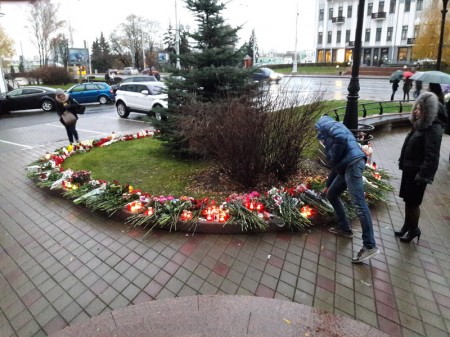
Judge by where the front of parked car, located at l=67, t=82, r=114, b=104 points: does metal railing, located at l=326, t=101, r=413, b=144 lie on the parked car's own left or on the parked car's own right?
on the parked car's own left

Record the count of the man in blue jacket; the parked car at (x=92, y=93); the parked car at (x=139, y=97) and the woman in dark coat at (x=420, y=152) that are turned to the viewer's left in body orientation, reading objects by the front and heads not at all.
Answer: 3

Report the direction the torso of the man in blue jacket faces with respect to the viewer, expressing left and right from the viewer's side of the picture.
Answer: facing to the left of the viewer

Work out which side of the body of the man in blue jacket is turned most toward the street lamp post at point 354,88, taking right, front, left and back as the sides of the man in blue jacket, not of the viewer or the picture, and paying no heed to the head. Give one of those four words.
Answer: right

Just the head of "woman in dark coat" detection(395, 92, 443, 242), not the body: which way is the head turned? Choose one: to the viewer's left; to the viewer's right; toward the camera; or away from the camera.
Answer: to the viewer's left

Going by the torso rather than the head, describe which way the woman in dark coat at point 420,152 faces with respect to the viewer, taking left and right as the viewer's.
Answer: facing to the left of the viewer

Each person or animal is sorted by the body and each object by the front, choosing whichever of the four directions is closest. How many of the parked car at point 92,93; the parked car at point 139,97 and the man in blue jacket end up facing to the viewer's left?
2

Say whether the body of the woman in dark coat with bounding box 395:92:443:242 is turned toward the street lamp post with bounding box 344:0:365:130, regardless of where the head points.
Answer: no

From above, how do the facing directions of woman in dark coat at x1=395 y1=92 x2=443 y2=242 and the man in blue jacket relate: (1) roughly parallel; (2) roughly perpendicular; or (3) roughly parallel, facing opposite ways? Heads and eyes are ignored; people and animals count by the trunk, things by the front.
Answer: roughly parallel

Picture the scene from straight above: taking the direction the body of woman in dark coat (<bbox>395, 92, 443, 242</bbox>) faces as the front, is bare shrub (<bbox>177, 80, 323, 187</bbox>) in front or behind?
in front
